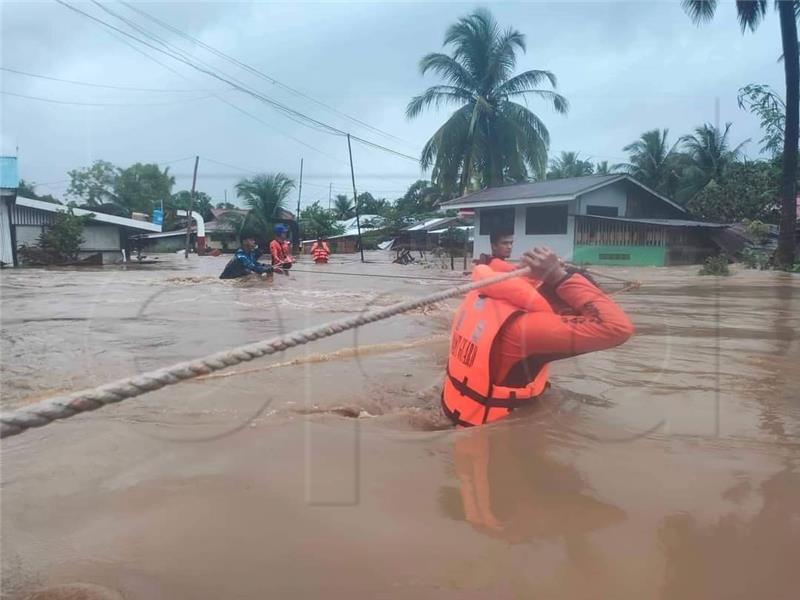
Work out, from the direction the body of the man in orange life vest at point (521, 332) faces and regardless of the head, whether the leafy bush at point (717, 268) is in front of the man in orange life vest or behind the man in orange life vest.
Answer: in front

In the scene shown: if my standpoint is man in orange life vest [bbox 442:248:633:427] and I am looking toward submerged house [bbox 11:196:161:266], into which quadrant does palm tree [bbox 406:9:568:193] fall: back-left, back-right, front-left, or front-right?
front-right

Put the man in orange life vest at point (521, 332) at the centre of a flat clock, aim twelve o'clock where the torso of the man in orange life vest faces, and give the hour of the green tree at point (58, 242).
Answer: The green tree is roughly at 9 o'clock from the man in orange life vest.

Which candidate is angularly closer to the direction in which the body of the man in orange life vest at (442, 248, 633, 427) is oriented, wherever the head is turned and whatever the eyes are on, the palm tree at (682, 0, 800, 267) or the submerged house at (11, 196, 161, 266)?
the palm tree

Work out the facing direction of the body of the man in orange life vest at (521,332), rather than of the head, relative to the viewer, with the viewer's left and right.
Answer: facing away from the viewer and to the right of the viewer

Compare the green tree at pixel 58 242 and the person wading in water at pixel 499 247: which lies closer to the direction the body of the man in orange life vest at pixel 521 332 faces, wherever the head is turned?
the person wading in water

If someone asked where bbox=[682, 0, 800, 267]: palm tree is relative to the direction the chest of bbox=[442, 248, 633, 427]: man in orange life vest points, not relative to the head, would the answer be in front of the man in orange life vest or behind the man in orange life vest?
in front

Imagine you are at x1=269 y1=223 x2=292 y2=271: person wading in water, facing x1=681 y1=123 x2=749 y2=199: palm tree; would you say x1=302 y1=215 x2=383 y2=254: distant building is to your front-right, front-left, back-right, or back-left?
front-left

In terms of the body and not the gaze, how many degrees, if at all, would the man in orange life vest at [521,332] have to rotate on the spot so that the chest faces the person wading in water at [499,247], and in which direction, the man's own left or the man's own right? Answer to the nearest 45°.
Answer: approximately 45° to the man's own left

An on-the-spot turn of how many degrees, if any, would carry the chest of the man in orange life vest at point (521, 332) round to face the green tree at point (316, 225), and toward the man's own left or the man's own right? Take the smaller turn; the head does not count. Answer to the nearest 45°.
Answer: approximately 45° to the man's own left

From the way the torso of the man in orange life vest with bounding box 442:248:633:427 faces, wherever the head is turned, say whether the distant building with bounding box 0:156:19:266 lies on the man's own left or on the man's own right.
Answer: on the man's own left
